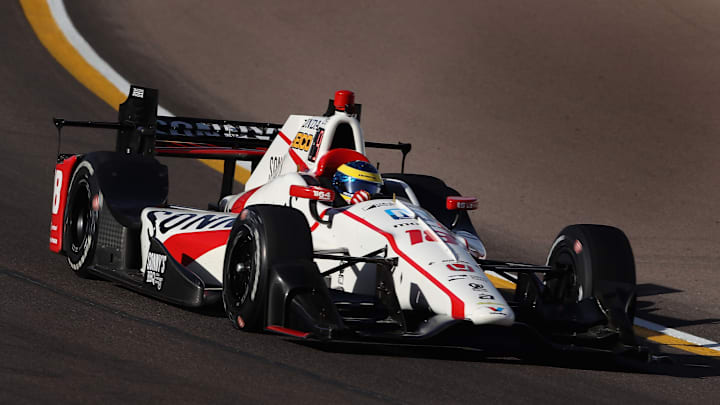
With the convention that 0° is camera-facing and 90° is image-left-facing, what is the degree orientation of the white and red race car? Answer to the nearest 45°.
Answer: approximately 315°
